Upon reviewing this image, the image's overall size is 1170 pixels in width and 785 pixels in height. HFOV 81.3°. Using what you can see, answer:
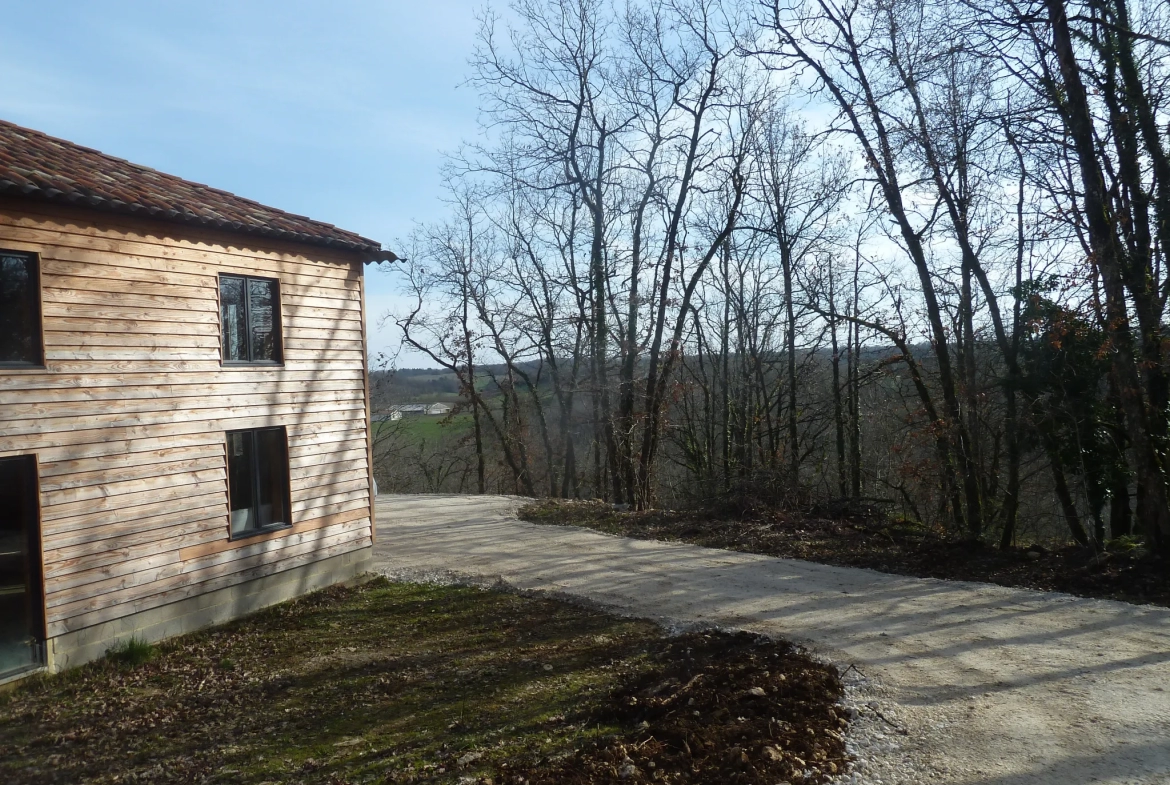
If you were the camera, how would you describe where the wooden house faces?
facing the viewer and to the right of the viewer

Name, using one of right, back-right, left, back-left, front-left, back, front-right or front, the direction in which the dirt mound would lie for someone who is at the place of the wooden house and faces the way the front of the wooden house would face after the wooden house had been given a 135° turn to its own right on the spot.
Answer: back-left

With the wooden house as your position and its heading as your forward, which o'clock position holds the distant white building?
The distant white building is roughly at 8 o'clock from the wooden house.
